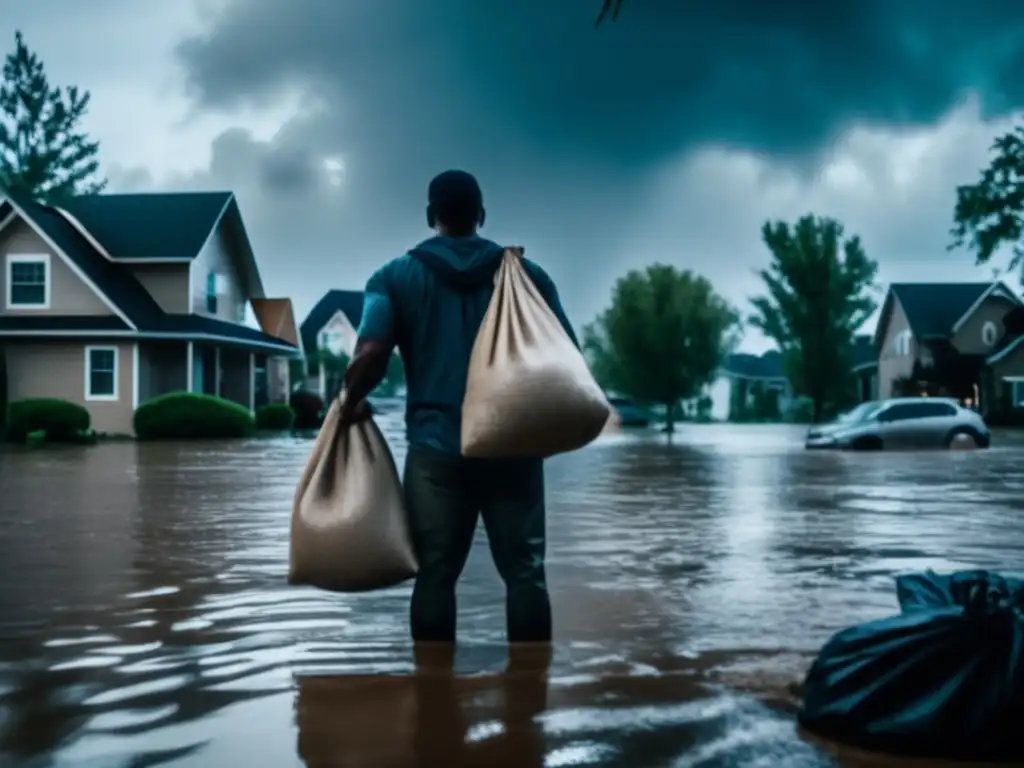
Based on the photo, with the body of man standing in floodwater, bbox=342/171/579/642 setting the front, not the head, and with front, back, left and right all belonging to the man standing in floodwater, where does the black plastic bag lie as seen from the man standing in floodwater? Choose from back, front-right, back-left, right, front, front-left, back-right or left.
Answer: back-right

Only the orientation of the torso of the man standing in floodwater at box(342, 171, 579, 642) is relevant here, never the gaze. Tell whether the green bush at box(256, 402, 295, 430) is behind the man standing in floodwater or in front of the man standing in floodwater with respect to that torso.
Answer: in front

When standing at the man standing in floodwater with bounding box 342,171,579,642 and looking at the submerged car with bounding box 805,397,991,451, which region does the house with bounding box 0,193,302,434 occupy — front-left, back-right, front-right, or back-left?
front-left

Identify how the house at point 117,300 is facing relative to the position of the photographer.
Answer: facing the viewer and to the right of the viewer

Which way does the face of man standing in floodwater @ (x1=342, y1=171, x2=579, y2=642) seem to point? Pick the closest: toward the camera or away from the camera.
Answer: away from the camera

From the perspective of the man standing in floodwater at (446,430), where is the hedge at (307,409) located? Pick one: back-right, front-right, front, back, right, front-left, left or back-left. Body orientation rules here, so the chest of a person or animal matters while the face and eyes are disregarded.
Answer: front

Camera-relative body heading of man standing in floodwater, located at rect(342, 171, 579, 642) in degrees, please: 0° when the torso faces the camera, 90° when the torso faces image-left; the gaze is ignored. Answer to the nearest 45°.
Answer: approximately 180°

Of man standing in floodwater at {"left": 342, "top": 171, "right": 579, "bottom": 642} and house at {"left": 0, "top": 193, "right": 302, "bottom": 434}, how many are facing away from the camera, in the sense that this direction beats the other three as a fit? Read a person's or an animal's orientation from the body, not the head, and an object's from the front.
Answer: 1
